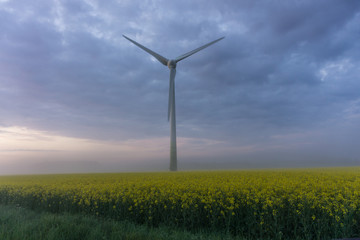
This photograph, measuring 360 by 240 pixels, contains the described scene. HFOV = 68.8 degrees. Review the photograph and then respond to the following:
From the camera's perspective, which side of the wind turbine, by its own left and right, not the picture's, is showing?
front
